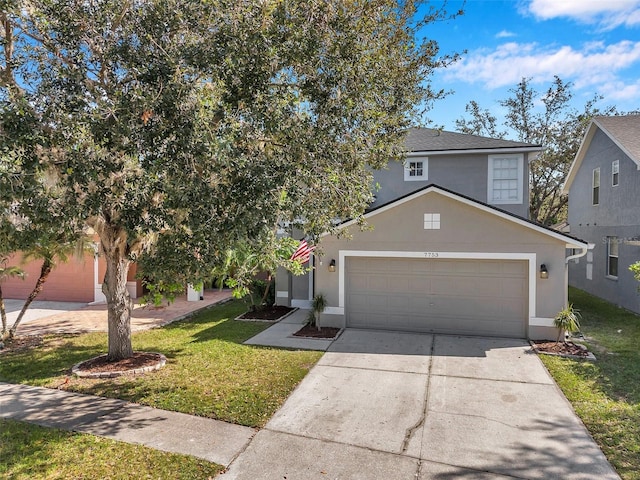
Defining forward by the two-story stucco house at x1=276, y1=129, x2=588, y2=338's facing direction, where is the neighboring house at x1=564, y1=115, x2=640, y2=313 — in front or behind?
behind

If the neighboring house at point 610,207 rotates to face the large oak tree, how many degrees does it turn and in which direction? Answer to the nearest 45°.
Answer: approximately 45° to its right

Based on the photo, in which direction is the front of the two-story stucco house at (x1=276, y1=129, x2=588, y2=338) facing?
toward the camera

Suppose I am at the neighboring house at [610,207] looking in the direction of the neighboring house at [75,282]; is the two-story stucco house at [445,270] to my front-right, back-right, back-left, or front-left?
front-left

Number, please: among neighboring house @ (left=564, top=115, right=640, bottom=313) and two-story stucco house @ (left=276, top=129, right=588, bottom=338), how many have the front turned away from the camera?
0

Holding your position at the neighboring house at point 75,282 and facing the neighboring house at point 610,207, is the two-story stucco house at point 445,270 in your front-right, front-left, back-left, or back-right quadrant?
front-right

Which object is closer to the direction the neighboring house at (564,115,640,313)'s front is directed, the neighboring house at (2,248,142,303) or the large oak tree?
the large oak tree

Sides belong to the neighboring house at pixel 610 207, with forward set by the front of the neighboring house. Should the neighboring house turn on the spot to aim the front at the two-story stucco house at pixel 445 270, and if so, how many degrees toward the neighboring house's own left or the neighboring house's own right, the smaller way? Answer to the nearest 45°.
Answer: approximately 45° to the neighboring house's own right

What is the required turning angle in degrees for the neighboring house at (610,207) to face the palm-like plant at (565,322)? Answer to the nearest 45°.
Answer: approximately 45° to its right

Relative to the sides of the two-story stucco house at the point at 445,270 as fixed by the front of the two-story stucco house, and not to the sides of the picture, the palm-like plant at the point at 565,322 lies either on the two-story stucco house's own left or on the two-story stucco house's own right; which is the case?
on the two-story stucco house's own left

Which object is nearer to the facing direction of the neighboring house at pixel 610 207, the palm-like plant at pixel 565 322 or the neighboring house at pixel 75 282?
the palm-like plant

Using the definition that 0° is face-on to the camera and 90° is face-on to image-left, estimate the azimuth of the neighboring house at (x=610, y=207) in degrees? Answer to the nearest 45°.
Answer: approximately 315°
